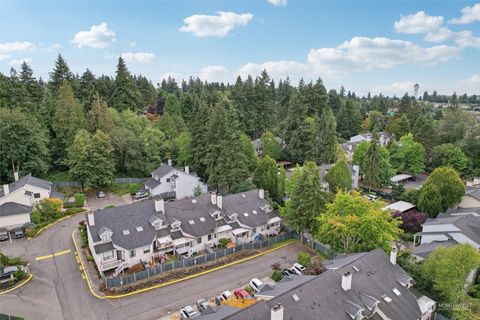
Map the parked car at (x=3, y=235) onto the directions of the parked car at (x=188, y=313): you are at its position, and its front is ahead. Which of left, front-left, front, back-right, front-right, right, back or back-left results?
back

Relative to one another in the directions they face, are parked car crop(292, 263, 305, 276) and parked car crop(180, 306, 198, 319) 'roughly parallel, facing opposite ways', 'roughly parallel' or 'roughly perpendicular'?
roughly parallel

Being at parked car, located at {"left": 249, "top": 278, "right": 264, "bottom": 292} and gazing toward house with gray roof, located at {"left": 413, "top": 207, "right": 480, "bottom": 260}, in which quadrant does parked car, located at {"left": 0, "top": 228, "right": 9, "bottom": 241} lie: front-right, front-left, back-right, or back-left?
back-left

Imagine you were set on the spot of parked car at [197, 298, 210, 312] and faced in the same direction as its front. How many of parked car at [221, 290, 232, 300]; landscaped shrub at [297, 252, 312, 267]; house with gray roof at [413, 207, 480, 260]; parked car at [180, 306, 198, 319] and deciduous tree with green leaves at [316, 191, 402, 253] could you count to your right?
1

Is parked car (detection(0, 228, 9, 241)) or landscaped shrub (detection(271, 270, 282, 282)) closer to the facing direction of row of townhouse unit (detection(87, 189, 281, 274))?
the landscaped shrub

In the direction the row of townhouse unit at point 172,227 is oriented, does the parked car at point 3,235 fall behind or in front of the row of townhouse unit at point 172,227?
behind

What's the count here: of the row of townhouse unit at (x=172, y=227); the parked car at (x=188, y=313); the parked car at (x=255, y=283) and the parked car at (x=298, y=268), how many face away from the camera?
0

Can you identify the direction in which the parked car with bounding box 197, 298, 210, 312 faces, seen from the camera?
facing the viewer and to the right of the viewer

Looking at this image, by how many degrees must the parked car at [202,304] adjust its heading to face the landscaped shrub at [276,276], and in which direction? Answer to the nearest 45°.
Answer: approximately 90° to its left

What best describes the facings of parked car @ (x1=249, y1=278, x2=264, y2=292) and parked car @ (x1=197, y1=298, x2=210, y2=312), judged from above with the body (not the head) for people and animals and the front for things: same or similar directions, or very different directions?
same or similar directions

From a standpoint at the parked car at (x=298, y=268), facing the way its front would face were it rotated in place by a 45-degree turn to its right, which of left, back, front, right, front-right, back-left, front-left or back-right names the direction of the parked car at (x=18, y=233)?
right

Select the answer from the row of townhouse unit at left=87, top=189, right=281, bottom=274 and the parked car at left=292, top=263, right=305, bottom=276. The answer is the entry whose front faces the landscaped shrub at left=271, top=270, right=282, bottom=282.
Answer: the row of townhouse unit

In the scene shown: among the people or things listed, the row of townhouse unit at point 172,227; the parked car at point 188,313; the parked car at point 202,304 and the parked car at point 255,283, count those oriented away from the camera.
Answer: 0
